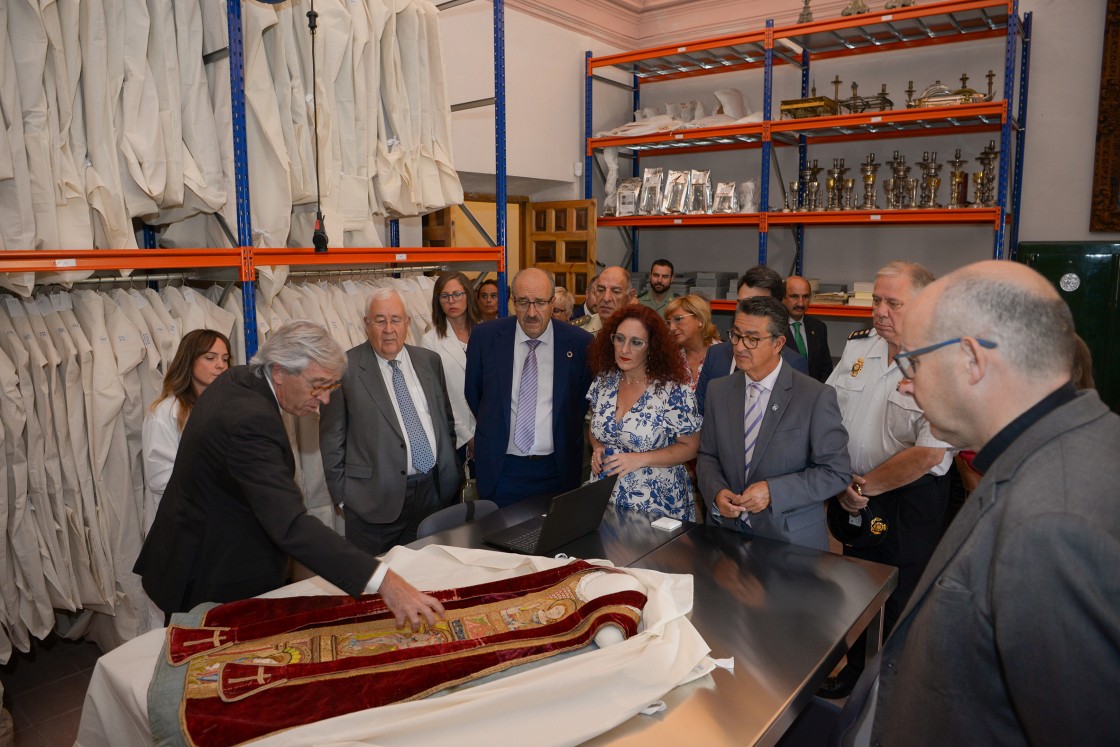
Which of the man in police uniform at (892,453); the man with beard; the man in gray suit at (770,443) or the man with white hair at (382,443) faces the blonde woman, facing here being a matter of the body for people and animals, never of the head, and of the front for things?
the man with beard

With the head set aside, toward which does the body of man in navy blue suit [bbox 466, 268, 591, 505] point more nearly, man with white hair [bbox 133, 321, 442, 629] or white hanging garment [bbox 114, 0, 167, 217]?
the man with white hair

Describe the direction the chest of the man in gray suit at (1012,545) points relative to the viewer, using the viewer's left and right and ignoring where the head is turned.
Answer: facing to the left of the viewer

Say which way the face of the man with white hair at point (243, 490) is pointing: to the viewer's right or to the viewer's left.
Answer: to the viewer's right

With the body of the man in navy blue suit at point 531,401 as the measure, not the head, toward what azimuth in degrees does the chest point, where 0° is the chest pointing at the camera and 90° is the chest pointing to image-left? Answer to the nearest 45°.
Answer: approximately 0°

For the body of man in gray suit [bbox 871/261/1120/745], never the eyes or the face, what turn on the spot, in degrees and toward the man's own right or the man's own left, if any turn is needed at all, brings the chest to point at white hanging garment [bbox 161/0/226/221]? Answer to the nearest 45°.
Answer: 0° — they already face it

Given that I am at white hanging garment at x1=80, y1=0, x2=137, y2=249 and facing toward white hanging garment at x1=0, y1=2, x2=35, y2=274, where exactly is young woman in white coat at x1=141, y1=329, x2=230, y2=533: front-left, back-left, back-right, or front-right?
back-left

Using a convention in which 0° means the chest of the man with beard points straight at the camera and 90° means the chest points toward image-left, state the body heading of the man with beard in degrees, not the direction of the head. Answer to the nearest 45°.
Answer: approximately 0°

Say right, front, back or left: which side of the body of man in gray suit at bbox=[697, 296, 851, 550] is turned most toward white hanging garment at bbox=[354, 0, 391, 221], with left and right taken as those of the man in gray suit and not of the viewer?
right
